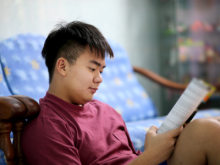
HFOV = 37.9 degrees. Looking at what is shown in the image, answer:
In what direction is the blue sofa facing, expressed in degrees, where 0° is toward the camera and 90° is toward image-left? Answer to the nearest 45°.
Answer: approximately 315°

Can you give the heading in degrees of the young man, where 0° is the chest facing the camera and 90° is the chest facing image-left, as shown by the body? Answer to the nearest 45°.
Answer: approximately 315°
